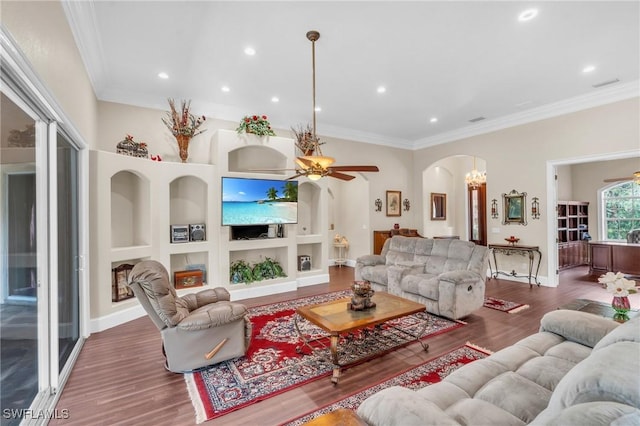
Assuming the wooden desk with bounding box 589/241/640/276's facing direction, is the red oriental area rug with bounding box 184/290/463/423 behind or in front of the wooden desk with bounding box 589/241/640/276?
in front

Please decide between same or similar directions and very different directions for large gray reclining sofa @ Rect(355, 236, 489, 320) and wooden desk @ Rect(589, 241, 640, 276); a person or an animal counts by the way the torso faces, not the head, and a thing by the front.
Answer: same or similar directions

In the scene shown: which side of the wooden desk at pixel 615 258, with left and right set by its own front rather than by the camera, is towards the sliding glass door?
front

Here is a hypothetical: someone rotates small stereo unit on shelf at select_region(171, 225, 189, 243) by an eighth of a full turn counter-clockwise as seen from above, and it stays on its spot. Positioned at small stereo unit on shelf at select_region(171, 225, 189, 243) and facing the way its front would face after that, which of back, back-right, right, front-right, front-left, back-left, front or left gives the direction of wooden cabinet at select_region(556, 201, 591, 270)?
front-left

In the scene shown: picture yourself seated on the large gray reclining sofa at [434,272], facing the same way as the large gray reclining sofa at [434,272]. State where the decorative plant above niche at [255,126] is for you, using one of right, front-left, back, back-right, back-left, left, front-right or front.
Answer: front-right

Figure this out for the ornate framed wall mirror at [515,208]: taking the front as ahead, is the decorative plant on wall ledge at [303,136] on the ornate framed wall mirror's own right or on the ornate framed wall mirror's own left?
on the ornate framed wall mirror's own right

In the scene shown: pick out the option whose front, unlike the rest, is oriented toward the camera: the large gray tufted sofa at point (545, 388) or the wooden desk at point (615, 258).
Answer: the wooden desk

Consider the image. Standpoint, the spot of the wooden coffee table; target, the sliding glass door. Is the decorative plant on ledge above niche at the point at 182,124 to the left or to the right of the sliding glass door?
right

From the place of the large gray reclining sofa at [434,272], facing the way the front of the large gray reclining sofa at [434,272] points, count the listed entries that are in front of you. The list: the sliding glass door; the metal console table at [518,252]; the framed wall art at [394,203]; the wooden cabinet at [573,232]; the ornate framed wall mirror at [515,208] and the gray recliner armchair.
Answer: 2

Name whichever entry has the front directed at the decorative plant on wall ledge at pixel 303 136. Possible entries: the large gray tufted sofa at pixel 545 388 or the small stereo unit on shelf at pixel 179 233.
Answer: the large gray tufted sofa

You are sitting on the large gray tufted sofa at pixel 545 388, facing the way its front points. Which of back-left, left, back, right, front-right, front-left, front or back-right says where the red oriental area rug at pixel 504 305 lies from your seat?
front-right

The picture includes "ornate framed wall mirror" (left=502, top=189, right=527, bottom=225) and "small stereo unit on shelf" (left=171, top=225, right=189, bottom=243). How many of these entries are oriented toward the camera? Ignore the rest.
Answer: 2

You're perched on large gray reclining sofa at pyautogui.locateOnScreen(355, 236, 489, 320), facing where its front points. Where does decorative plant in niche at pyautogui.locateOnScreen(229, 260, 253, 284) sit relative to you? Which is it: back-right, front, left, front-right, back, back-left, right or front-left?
front-right

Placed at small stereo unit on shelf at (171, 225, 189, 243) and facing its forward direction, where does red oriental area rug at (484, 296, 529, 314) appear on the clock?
The red oriental area rug is roughly at 10 o'clock from the small stereo unit on shelf.

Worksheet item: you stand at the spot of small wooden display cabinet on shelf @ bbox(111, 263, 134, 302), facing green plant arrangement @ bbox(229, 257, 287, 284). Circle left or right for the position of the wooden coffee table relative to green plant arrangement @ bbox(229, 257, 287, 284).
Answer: right

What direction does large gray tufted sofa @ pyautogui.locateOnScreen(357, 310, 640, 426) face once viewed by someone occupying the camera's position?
facing away from the viewer and to the left of the viewer

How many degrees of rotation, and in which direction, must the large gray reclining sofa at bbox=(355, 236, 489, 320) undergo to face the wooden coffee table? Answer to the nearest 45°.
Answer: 0° — it already faces it

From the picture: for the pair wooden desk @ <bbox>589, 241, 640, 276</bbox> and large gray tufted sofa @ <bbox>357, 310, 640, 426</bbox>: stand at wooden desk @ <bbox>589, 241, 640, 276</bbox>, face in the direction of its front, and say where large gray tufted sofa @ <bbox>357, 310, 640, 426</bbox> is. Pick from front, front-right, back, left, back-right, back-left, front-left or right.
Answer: front

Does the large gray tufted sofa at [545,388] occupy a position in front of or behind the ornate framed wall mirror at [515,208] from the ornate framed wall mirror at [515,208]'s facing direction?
in front

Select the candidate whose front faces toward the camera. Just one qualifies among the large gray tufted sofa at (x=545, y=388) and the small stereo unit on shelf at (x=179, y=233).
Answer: the small stereo unit on shelf
